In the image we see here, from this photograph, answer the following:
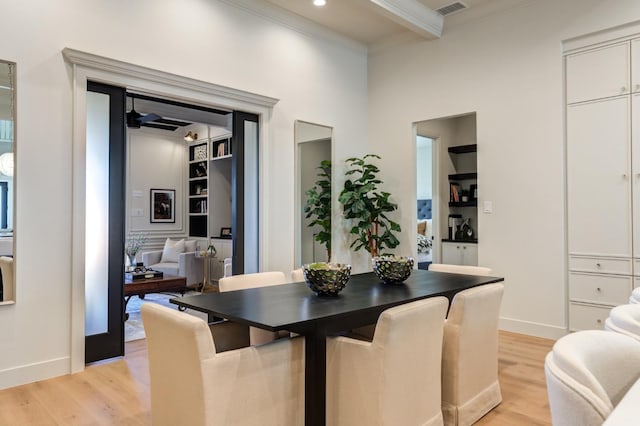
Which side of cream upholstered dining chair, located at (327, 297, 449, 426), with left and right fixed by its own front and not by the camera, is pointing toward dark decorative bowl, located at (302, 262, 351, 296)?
front

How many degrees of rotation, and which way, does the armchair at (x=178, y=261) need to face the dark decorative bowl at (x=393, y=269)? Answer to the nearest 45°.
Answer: approximately 45° to its left

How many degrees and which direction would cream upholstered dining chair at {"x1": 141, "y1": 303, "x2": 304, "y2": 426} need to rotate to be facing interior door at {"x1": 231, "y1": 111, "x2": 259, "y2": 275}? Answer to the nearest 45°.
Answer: approximately 45° to its left

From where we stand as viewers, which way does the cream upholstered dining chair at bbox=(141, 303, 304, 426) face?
facing away from the viewer and to the right of the viewer

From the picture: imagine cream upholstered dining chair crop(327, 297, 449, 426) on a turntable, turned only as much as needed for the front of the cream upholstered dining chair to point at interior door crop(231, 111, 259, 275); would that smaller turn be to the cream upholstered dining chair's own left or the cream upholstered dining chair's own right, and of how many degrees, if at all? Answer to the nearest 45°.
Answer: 0° — it already faces it

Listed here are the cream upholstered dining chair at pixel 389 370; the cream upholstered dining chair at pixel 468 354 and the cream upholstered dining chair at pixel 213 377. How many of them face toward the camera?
0

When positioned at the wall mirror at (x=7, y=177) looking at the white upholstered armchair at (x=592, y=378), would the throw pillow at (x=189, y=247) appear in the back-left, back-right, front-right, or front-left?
back-left

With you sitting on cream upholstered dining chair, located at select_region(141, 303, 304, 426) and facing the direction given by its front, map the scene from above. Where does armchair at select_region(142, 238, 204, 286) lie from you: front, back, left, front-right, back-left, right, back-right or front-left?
front-left

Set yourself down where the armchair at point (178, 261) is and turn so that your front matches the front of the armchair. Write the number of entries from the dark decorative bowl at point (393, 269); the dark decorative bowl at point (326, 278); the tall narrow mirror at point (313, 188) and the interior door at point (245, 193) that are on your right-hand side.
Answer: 0

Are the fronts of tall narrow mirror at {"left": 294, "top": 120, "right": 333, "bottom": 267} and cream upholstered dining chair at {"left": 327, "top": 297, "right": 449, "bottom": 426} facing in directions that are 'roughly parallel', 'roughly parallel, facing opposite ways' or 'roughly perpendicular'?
roughly parallel, facing opposite ways

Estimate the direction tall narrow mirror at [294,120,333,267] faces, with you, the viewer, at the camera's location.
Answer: facing the viewer and to the right of the viewer

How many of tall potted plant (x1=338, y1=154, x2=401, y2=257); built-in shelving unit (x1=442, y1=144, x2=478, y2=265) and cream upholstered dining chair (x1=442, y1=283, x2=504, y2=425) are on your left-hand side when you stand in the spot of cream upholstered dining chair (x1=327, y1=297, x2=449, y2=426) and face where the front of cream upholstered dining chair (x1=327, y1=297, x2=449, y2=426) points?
0

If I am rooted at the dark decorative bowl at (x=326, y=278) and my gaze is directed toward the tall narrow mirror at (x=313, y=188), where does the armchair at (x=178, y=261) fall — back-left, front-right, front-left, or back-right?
front-left

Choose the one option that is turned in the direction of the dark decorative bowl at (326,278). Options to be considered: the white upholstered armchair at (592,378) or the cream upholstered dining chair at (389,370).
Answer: the cream upholstered dining chair

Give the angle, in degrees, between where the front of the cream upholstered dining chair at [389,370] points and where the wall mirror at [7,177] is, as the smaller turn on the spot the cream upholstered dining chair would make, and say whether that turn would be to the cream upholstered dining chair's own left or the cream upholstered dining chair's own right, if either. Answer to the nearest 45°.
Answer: approximately 45° to the cream upholstered dining chair's own left

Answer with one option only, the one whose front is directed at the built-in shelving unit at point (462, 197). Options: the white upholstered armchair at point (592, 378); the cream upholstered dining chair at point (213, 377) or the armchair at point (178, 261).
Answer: the cream upholstered dining chair

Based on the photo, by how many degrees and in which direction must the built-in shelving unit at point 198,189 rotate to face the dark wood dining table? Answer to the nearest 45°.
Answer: approximately 45° to its left

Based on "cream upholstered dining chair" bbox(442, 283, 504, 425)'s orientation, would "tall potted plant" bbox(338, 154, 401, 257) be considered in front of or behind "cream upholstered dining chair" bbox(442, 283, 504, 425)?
in front

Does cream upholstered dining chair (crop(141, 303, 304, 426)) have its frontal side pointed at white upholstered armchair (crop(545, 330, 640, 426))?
no

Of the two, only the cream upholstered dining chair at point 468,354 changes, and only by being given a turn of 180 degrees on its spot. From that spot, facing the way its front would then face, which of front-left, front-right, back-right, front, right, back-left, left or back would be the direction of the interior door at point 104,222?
back-right

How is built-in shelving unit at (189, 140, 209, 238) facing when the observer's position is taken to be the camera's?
facing the viewer and to the left of the viewer
